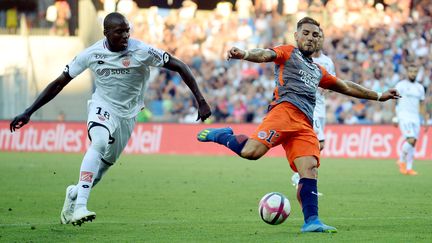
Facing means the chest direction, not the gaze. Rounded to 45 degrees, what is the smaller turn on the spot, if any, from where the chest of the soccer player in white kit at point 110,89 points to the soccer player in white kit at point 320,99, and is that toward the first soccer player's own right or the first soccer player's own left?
approximately 135° to the first soccer player's own left

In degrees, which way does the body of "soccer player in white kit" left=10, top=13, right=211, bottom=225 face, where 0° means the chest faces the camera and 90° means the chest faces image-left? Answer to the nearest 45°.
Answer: approximately 0°

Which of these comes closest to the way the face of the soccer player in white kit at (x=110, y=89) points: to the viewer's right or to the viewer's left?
to the viewer's right

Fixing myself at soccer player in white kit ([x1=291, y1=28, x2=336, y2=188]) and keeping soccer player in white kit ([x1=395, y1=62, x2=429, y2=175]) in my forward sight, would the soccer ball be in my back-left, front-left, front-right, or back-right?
back-right

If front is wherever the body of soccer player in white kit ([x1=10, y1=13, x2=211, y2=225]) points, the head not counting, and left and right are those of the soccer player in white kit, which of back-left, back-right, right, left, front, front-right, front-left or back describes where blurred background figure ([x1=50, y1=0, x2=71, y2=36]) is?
back

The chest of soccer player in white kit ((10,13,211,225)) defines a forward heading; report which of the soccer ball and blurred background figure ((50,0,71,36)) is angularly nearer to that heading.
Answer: the soccer ball
